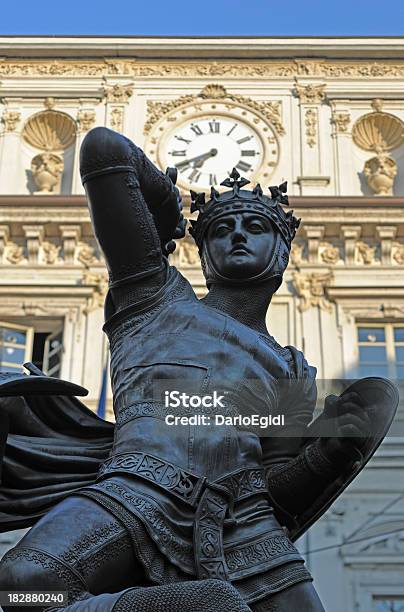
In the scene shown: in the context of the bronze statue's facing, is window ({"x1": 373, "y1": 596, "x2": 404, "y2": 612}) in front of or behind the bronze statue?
behind

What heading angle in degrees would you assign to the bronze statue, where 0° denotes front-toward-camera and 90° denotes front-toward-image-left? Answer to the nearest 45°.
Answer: approximately 0°
